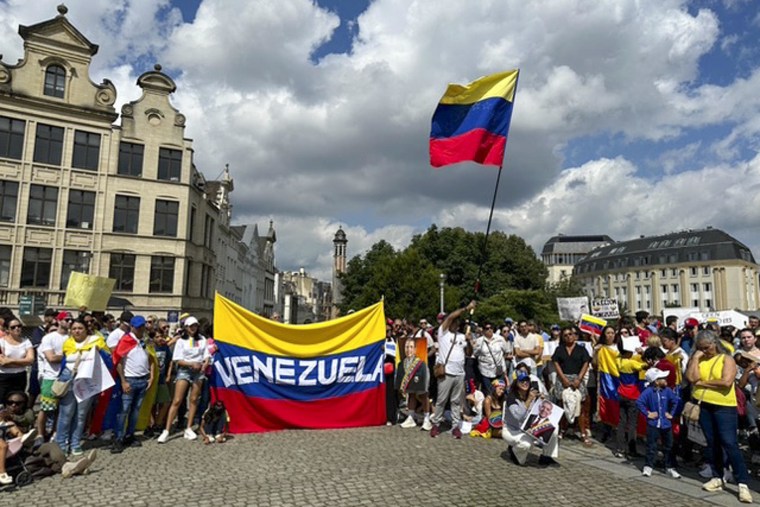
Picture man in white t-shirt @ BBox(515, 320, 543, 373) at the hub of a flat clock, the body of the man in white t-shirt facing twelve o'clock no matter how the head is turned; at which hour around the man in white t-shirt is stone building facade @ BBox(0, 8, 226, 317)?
The stone building facade is roughly at 4 o'clock from the man in white t-shirt.

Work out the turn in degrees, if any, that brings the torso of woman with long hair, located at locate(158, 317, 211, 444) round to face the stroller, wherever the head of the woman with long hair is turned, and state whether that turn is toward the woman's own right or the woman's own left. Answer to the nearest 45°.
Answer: approximately 45° to the woman's own right

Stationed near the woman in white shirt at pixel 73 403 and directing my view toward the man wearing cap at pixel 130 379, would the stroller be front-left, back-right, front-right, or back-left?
back-right

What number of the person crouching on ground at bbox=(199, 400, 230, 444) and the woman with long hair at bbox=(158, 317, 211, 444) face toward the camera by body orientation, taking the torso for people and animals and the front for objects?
2

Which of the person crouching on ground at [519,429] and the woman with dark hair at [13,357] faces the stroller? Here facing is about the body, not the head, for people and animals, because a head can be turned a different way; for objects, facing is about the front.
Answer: the woman with dark hair

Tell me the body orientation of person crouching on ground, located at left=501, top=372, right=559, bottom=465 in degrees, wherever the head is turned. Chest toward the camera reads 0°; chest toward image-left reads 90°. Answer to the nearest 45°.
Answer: approximately 315°

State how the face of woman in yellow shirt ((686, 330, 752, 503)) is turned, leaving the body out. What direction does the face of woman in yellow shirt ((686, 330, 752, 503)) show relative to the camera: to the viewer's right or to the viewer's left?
to the viewer's left

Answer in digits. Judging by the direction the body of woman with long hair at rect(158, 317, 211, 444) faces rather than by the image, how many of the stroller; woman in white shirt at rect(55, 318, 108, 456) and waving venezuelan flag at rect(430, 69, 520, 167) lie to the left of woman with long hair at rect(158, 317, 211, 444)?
1

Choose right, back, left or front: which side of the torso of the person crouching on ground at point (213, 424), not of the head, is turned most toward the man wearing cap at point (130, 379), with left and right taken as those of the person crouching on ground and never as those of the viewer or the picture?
right
